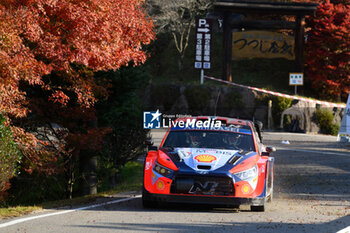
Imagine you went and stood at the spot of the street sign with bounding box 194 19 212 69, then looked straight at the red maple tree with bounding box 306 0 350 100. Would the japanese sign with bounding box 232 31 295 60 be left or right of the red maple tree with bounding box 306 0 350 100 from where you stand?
left

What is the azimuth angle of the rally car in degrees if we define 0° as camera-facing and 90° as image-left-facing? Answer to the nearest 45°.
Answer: approximately 0°

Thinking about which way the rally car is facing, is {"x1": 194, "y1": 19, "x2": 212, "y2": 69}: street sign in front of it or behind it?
behind

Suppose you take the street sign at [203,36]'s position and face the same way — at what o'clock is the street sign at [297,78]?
the street sign at [297,78] is roughly at 9 o'clock from the street sign at [203,36].

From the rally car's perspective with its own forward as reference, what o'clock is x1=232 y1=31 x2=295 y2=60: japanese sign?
The japanese sign is roughly at 6 o'clock from the rally car.

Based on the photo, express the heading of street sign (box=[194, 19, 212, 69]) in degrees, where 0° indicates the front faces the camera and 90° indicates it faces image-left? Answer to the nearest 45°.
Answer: approximately 0°

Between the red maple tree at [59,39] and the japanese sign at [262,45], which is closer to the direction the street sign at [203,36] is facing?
the red maple tree

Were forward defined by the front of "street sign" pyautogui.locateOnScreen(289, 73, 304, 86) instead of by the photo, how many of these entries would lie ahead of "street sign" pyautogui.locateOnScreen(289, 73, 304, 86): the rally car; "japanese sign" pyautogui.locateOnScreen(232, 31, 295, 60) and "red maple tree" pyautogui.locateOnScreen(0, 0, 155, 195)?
2

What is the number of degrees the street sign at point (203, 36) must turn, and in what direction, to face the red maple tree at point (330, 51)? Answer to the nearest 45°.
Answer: approximately 90° to its left

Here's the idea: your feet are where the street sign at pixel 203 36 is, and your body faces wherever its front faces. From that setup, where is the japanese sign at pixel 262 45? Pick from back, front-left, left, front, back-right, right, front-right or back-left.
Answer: back-left
